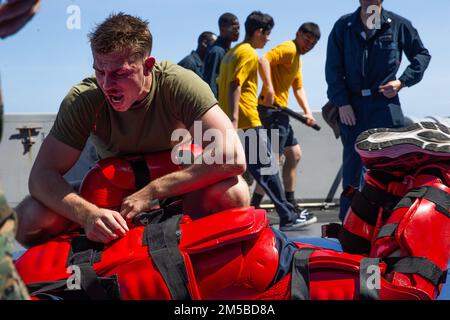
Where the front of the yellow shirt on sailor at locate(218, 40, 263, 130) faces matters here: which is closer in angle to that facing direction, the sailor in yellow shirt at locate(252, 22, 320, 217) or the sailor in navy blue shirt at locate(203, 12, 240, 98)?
the sailor in yellow shirt

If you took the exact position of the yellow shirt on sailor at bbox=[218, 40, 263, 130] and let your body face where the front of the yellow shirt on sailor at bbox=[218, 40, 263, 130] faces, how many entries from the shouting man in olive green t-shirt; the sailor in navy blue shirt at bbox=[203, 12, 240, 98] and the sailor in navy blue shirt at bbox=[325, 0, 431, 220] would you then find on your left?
1

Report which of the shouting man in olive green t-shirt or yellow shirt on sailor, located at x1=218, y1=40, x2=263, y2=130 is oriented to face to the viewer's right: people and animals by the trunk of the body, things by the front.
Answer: the yellow shirt on sailor

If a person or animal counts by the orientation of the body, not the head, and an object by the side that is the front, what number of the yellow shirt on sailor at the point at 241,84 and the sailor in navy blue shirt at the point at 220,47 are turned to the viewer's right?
2

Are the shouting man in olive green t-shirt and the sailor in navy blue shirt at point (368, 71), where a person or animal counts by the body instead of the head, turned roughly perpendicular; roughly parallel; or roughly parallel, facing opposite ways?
roughly parallel

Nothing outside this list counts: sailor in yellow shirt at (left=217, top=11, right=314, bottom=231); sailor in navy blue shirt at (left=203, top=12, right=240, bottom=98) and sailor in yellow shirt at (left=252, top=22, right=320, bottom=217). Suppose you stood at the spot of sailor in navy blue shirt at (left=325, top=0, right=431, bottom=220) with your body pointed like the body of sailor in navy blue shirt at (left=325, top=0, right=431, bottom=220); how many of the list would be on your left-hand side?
0

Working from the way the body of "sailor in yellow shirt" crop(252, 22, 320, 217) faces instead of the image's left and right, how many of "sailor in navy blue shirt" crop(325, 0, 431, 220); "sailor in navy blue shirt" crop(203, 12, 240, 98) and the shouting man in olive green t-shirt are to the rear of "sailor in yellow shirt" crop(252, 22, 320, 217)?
1

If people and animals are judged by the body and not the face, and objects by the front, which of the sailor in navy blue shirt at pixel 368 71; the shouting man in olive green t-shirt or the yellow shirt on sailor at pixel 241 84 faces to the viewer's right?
the yellow shirt on sailor

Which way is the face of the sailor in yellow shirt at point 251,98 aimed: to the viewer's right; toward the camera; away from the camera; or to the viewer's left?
to the viewer's right

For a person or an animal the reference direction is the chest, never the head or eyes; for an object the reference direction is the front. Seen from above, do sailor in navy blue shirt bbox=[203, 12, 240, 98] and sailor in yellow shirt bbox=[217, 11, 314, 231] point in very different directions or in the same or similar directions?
same or similar directions

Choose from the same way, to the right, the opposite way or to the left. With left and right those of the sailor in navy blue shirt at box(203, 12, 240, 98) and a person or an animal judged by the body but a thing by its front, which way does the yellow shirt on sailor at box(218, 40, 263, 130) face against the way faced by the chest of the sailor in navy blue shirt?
the same way

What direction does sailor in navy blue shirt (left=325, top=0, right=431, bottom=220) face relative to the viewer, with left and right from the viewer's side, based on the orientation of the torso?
facing the viewer

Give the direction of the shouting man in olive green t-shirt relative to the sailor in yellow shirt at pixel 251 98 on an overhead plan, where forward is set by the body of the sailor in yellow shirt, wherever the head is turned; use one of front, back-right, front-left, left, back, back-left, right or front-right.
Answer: right

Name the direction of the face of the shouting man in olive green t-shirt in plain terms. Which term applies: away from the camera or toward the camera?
toward the camera

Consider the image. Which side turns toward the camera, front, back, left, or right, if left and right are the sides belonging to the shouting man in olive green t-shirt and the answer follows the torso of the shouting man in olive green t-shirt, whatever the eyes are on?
front
